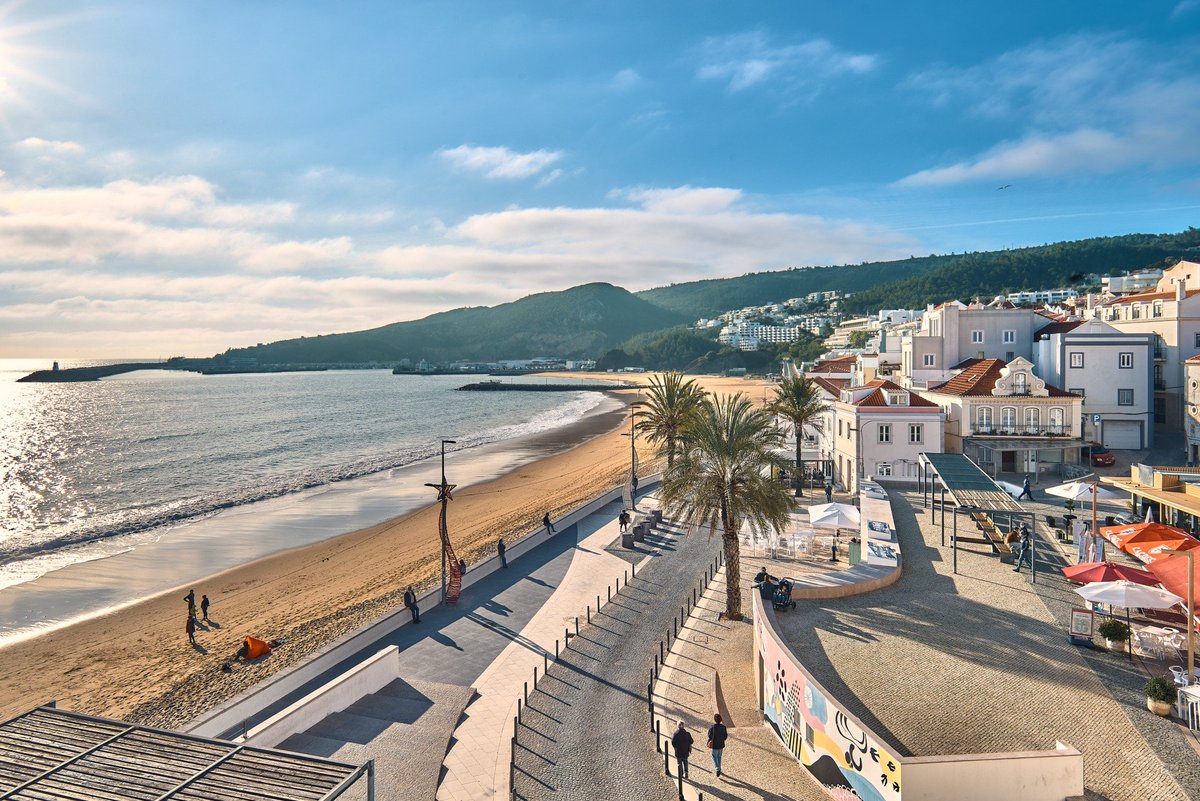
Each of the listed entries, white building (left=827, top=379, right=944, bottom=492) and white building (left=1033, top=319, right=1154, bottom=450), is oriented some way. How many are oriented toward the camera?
2

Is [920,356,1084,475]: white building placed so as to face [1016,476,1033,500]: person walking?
yes

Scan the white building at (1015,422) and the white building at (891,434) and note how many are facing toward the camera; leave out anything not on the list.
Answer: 2

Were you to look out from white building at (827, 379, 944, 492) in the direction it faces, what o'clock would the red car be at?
The red car is roughly at 8 o'clock from the white building.

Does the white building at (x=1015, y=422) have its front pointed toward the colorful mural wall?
yes

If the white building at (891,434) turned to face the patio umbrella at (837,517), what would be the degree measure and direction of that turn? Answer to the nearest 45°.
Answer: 0° — it already faces it

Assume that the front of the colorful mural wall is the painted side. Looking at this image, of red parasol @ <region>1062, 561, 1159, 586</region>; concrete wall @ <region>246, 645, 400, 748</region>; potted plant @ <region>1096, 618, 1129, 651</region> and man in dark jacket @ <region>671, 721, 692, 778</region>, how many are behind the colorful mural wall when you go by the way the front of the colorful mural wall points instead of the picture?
2

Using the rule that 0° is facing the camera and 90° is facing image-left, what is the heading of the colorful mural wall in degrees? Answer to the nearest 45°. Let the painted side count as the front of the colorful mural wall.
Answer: approximately 45°

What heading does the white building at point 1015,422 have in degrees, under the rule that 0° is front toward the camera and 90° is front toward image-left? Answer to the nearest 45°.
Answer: approximately 0°

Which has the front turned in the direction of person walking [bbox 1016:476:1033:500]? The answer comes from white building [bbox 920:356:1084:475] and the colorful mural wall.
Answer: the white building

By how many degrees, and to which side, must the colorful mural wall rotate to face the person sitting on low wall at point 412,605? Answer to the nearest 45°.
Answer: approximately 90° to its right

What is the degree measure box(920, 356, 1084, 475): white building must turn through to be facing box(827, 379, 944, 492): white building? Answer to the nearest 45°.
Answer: approximately 45° to its right

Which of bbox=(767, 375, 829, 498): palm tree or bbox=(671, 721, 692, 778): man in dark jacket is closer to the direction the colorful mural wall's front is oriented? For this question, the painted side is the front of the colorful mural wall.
the man in dark jacket
